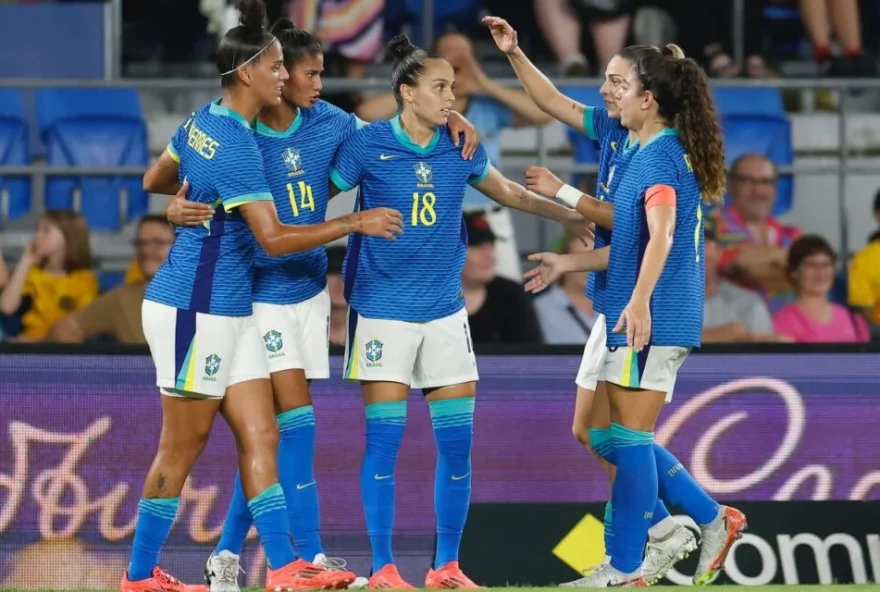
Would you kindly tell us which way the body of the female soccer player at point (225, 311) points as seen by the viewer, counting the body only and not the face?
to the viewer's right

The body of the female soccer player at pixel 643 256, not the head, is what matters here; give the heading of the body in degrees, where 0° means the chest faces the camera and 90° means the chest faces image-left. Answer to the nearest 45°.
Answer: approximately 90°

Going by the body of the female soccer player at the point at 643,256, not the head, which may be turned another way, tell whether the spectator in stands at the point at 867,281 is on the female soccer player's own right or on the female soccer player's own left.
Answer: on the female soccer player's own right

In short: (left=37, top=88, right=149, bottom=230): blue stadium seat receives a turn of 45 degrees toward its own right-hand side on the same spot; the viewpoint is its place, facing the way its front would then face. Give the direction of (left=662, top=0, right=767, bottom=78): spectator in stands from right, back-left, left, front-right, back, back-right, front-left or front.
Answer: back-left

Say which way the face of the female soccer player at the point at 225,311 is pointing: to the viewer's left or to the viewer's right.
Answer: to the viewer's right

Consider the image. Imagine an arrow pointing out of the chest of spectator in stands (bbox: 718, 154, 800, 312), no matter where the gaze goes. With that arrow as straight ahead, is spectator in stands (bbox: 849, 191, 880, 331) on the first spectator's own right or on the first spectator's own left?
on the first spectator's own left

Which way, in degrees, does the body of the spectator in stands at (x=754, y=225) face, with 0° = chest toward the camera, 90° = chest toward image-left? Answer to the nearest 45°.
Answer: approximately 0°

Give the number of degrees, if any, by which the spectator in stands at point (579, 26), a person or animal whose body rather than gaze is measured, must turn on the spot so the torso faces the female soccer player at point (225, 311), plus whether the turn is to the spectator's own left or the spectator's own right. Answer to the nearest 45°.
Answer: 0° — they already face them

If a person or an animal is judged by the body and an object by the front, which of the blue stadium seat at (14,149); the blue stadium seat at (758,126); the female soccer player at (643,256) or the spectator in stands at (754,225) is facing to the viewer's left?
the female soccer player

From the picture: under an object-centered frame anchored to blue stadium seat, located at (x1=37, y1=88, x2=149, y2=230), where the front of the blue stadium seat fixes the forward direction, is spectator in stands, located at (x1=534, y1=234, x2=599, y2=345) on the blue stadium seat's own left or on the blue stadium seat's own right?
on the blue stadium seat's own left
